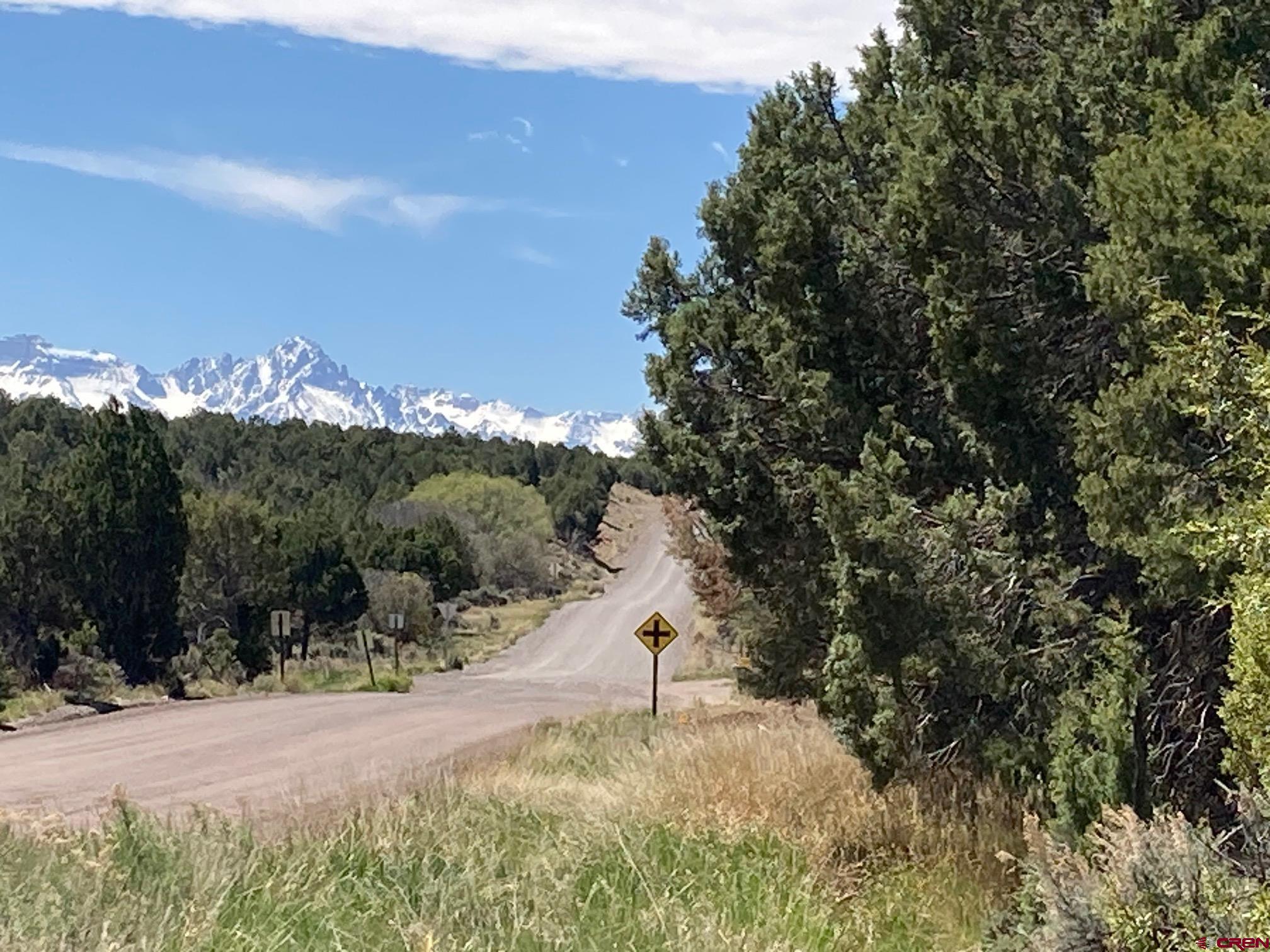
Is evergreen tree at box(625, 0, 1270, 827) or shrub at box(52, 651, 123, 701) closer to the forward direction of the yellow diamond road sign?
the evergreen tree

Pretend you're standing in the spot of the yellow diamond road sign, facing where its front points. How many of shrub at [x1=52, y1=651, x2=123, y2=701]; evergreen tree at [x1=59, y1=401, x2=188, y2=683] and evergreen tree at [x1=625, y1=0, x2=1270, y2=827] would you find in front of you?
1

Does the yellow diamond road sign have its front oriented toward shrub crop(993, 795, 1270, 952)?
yes

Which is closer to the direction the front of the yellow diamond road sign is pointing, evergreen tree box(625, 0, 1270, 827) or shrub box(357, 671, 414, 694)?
the evergreen tree

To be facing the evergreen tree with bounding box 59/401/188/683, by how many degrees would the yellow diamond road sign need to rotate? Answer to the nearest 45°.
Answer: approximately 135° to its right

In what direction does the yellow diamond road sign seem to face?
toward the camera

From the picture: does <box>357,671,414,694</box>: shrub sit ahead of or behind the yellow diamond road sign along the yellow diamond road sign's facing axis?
behind

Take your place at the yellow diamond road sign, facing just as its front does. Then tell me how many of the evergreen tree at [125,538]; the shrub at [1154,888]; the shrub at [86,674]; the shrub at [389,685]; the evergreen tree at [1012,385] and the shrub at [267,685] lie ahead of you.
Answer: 2

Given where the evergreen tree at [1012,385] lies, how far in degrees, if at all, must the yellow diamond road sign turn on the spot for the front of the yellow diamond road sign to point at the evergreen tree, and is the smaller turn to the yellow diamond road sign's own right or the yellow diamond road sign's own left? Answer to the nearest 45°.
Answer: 0° — it already faces it

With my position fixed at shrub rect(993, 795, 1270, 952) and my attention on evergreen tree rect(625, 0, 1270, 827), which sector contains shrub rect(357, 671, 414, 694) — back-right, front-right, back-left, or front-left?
front-left

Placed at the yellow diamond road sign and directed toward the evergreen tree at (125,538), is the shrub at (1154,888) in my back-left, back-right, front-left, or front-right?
back-left

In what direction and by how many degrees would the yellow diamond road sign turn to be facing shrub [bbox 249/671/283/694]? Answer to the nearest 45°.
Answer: approximately 135° to its right

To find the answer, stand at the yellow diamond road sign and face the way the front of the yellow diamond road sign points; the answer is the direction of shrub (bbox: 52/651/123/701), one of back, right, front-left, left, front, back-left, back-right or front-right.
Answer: back-right
